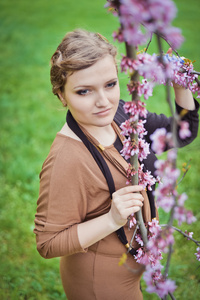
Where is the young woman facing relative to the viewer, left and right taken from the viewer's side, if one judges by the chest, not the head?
facing the viewer and to the right of the viewer
